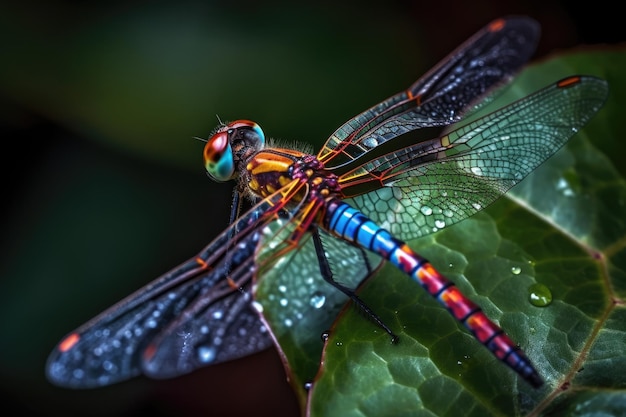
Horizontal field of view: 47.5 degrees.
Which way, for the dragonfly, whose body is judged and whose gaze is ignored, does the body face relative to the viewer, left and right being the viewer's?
facing away from the viewer and to the left of the viewer
